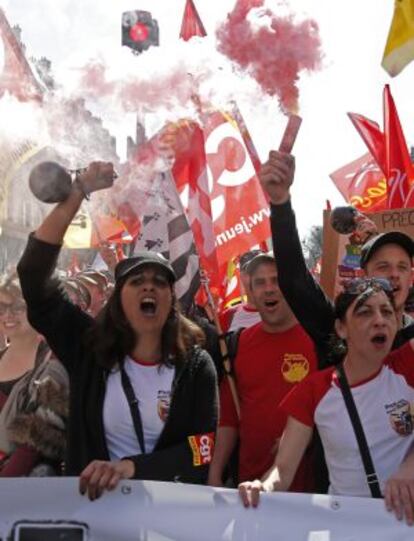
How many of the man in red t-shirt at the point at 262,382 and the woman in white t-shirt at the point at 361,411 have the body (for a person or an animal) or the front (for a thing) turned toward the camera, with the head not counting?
2

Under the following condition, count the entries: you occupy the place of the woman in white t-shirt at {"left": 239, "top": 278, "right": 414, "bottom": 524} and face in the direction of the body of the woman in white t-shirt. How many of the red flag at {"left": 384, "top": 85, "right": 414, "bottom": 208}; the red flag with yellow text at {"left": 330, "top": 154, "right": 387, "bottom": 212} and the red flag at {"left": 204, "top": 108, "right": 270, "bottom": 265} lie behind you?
3

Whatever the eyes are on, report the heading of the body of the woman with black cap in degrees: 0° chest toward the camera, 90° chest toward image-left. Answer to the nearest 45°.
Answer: approximately 0°

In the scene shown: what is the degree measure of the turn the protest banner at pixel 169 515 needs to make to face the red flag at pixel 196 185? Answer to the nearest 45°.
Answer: approximately 180°
